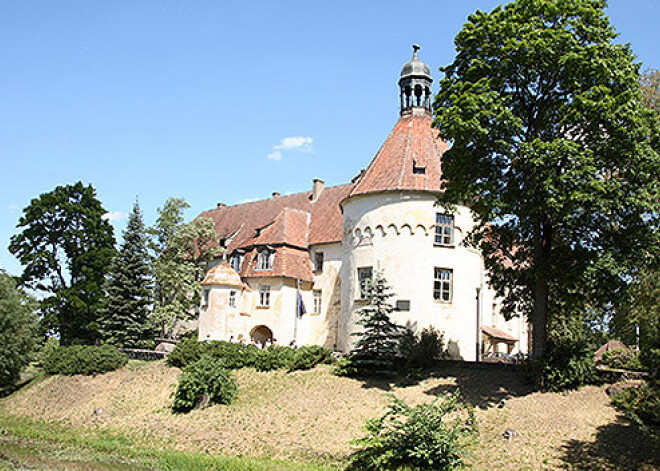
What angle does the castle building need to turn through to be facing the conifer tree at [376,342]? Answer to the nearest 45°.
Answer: approximately 45° to its left

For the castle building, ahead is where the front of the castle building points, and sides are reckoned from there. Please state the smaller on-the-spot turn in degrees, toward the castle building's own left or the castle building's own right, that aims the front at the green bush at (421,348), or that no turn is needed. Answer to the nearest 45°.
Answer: approximately 45° to the castle building's own left

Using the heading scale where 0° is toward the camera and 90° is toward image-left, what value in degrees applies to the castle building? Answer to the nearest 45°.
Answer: approximately 45°

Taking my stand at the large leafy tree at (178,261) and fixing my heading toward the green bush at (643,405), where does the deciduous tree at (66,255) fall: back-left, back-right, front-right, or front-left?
back-right

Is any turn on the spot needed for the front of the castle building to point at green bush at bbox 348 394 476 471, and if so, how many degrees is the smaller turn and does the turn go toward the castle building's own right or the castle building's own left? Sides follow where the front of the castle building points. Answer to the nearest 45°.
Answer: approximately 45° to the castle building's own left

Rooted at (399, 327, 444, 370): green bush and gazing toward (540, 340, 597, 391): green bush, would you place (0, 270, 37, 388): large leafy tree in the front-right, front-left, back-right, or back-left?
back-right

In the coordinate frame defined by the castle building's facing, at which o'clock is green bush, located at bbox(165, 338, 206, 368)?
The green bush is roughly at 1 o'clock from the castle building.

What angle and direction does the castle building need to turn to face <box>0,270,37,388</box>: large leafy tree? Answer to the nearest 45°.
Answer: approximately 45° to its right

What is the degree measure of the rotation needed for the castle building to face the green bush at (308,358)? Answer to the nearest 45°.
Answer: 0° — it already faces it
